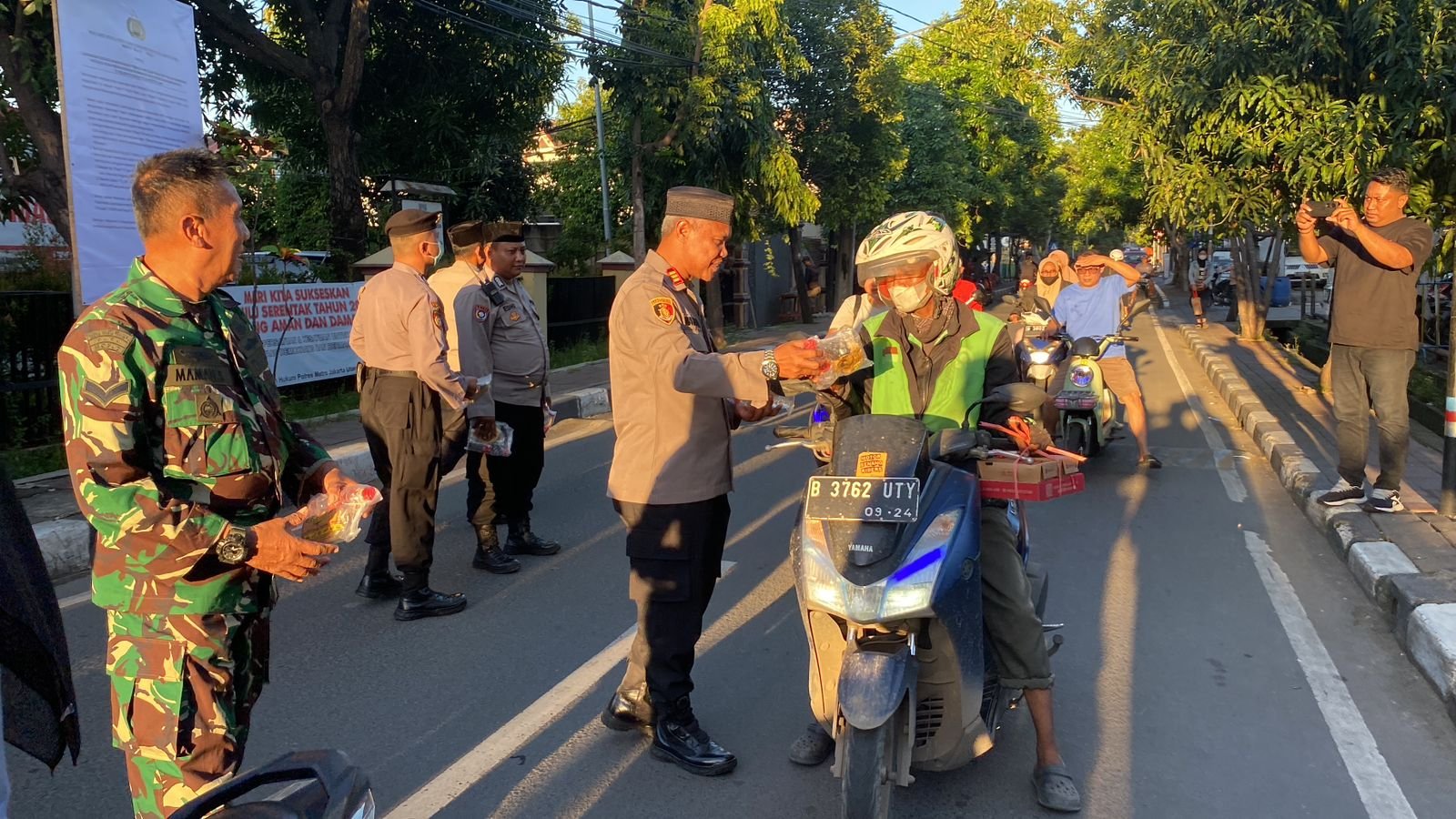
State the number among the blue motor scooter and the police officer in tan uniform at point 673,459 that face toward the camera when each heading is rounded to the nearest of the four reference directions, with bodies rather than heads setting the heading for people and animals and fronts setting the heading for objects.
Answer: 1

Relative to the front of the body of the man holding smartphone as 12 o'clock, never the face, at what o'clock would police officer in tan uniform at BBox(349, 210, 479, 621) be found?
The police officer in tan uniform is roughly at 12 o'clock from the man holding smartphone.

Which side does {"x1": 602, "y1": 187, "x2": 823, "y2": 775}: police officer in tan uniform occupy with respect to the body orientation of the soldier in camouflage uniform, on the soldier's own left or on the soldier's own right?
on the soldier's own left

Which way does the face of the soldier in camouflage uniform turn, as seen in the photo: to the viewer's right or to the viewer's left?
to the viewer's right

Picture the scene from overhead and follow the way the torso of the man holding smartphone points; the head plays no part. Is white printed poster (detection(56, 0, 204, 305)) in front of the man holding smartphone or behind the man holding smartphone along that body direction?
in front

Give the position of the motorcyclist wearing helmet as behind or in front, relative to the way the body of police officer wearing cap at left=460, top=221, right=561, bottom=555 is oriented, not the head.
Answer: in front

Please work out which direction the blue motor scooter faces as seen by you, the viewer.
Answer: facing the viewer

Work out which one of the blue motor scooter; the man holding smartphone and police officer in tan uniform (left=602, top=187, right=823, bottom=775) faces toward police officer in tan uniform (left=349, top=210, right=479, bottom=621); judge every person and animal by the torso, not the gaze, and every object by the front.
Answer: the man holding smartphone

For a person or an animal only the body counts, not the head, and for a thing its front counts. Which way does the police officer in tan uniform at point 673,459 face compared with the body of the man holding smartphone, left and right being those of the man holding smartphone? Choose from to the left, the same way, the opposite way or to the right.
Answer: the opposite way

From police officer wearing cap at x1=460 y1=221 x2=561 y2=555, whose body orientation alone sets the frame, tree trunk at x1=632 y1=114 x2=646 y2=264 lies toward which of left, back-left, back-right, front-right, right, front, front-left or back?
back-left

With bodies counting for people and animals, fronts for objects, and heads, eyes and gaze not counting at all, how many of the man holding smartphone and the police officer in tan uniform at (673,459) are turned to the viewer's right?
1

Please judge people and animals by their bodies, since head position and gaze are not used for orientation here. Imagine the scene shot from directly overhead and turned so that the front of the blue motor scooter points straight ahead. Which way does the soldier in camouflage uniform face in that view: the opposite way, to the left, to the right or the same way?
to the left

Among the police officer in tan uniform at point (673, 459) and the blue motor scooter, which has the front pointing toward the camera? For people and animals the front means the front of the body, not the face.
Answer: the blue motor scooter

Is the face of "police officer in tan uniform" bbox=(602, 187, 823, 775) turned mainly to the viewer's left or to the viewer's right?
to the viewer's right

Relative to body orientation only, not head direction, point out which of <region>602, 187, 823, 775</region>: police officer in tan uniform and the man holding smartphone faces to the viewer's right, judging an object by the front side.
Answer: the police officer in tan uniform

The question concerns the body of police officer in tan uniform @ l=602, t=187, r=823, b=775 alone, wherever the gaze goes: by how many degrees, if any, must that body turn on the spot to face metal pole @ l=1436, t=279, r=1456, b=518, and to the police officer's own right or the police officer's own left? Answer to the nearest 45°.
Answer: approximately 45° to the police officer's own left
